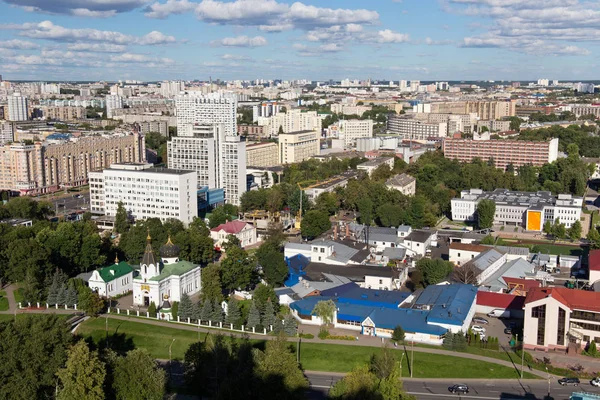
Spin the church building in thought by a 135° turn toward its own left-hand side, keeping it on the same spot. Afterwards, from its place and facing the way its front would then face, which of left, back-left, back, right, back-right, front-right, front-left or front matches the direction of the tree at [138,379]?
right

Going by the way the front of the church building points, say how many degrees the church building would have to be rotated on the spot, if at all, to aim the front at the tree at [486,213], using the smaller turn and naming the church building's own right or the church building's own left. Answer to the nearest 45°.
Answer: approximately 180°

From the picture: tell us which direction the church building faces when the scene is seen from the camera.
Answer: facing the viewer and to the left of the viewer

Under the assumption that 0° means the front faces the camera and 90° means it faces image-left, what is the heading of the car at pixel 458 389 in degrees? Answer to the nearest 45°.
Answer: approximately 90°

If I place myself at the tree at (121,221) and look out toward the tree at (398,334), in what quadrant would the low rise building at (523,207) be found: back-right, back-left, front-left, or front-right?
front-left

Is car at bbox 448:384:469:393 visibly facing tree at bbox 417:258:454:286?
no

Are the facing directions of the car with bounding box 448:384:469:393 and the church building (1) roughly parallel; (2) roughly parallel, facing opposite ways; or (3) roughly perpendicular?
roughly perpendicular

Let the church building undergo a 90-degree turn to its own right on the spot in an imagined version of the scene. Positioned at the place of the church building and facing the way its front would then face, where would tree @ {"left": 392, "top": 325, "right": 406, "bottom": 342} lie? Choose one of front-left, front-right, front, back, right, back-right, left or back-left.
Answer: back

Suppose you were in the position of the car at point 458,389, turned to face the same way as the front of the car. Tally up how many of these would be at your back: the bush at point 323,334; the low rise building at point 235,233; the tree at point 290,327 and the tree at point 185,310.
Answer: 0

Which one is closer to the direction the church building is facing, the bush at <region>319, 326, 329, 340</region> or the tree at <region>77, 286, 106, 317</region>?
the tree

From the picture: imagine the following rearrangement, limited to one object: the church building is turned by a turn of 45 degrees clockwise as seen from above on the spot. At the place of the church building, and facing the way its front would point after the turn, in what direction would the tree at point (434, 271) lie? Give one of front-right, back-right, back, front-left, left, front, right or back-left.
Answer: back

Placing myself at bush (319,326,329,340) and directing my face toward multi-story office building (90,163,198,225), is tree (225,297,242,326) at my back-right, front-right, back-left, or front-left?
front-left

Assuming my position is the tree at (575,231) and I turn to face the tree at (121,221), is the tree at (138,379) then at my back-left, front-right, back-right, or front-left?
front-left

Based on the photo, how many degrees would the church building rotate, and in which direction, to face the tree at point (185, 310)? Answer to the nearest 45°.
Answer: approximately 45° to its left

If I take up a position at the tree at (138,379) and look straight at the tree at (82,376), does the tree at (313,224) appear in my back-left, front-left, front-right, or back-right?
back-right

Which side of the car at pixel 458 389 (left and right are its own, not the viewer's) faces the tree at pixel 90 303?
front

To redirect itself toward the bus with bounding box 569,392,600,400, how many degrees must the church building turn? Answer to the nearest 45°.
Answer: approximately 90° to its left

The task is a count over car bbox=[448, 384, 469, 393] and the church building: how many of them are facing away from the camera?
0

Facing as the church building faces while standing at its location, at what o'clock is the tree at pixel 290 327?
The tree is roughly at 9 o'clock from the church building.

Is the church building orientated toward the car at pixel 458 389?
no
